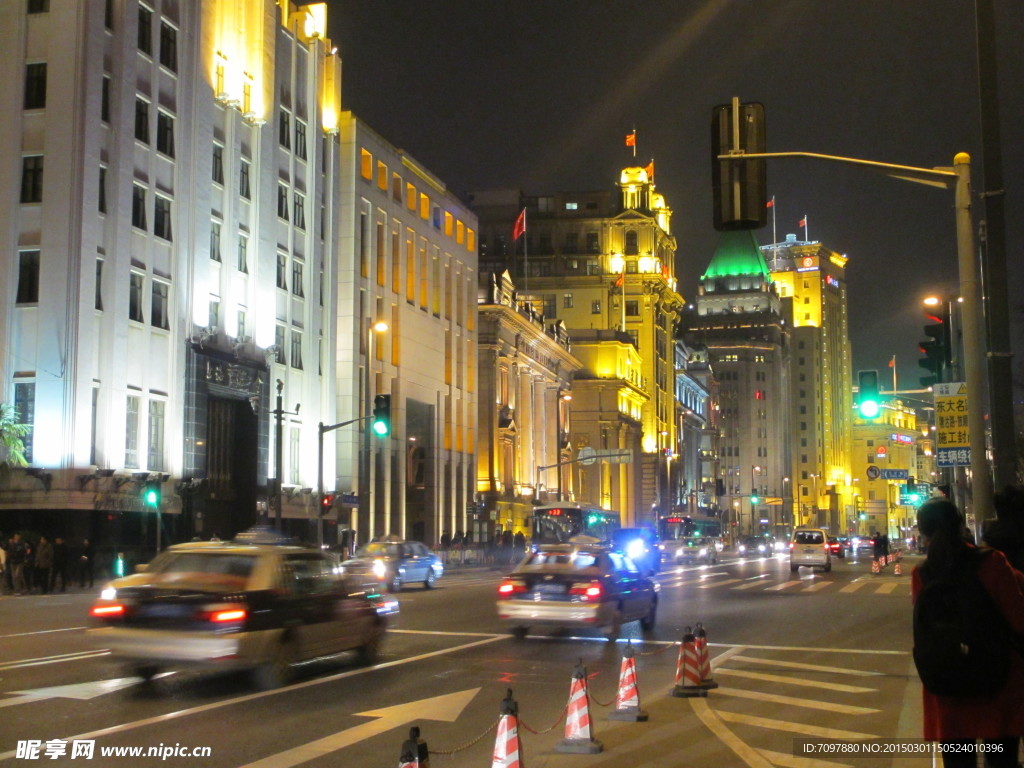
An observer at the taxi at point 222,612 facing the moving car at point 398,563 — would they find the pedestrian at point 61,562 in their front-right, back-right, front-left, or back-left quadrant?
front-left

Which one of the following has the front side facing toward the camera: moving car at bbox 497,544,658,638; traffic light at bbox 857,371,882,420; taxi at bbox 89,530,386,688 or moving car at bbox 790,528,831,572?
the traffic light

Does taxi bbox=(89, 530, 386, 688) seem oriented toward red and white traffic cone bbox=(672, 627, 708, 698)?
no

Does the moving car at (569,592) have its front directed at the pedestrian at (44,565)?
no

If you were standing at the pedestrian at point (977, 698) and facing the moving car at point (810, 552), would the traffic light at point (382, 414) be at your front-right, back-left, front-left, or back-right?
front-left

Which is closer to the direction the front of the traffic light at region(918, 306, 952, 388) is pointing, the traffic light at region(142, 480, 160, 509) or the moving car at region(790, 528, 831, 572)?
the traffic light

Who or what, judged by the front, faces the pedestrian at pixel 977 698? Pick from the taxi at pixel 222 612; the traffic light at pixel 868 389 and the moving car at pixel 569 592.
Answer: the traffic light

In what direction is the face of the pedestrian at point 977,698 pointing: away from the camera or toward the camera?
away from the camera

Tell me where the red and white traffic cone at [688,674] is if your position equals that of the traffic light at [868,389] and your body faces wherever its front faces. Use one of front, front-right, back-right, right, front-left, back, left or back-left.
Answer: front

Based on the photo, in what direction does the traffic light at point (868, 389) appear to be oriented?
toward the camera

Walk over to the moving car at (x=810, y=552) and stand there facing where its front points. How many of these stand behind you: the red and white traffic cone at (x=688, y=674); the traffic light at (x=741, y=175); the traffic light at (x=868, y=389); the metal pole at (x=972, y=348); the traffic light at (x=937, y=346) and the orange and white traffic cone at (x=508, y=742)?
6

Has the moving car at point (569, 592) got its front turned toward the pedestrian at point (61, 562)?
no

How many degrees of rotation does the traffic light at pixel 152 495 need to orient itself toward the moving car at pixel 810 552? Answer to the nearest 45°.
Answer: approximately 90° to its left

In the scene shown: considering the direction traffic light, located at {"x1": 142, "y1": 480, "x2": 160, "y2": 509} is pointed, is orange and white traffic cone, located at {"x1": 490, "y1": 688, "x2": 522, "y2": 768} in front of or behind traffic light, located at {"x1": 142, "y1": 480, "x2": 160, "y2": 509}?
in front

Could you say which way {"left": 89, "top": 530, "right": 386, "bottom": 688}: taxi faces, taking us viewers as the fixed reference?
facing away from the viewer and to the right of the viewer

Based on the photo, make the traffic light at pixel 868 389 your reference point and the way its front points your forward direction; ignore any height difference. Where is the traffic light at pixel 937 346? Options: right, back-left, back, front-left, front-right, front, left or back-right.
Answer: front

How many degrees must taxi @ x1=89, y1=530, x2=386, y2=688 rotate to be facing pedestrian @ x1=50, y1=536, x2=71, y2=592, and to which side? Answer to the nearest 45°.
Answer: approximately 45° to its left

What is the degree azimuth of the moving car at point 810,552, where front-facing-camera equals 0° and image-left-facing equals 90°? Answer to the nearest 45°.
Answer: approximately 180°

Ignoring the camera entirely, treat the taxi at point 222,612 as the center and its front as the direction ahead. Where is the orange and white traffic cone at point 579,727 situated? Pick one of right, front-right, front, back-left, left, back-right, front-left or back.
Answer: right

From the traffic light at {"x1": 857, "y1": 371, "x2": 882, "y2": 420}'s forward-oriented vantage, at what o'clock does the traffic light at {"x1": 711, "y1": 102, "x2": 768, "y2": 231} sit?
the traffic light at {"x1": 711, "y1": 102, "x2": 768, "y2": 231} is roughly at 12 o'clock from the traffic light at {"x1": 857, "y1": 371, "x2": 882, "y2": 420}.
